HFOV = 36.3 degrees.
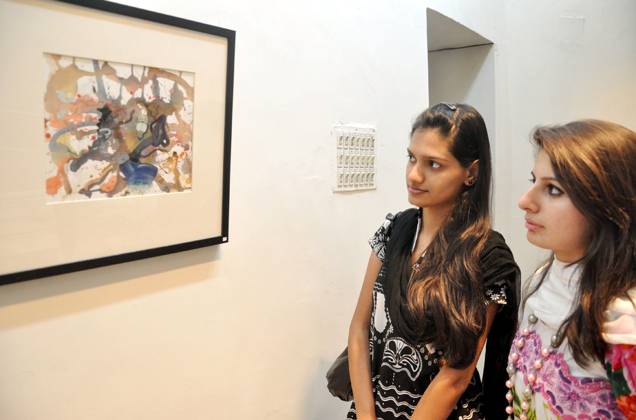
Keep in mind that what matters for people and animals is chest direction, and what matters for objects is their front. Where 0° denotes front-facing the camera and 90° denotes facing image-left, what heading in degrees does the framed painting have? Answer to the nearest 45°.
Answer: approximately 315°

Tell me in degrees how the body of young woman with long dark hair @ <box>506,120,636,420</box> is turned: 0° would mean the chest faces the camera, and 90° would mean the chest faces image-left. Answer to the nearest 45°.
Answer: approximately 45°

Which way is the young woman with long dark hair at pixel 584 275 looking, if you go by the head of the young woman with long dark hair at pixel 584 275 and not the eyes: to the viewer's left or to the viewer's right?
to the viewer's left
